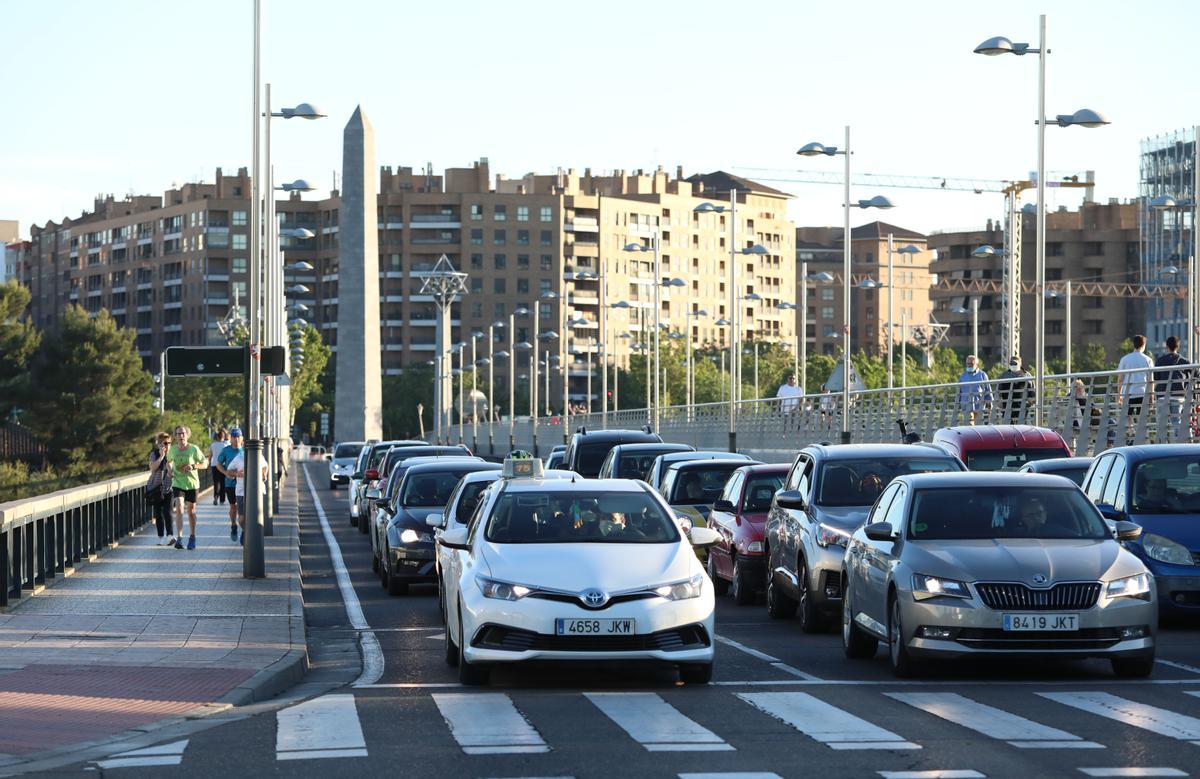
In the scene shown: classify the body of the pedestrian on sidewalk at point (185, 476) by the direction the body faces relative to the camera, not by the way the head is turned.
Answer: toward the camera

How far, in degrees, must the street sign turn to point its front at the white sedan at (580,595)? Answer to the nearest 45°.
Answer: approximately 180°

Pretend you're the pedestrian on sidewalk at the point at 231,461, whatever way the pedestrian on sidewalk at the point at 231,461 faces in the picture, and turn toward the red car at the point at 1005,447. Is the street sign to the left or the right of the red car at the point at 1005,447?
right

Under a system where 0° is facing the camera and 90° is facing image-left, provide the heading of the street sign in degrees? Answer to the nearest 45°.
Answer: approximately 180°

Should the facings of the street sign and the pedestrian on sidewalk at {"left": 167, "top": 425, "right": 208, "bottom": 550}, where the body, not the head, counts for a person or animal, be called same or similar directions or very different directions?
very different directions

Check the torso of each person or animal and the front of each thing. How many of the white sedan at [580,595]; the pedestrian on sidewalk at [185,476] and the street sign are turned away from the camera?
1

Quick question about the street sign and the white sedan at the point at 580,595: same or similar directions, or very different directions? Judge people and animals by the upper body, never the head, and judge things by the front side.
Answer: very different directions

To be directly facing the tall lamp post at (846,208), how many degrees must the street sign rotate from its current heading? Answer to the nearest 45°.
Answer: approximately 45° to its right

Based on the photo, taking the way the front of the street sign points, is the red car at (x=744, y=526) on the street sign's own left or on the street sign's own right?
on the street sign's own right
